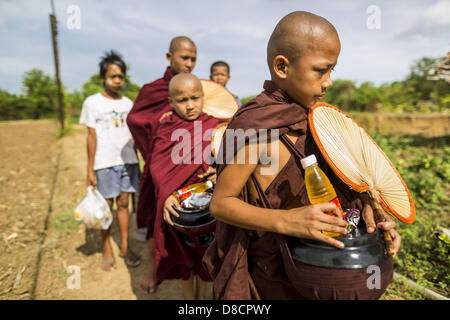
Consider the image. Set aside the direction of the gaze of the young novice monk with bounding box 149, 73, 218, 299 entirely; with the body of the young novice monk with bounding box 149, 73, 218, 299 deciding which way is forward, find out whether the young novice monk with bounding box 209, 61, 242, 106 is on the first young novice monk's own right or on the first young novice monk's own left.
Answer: on the first young novice monk's own left

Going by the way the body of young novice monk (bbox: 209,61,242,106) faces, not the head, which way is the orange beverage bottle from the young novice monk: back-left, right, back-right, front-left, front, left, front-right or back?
front

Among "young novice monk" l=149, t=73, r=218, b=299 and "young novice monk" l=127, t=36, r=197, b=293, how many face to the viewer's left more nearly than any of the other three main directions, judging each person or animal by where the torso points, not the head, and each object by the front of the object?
0

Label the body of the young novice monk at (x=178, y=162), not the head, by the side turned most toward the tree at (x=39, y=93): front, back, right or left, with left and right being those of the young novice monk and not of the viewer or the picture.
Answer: back

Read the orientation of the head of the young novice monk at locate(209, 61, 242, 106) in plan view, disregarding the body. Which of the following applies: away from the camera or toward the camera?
toward the camera

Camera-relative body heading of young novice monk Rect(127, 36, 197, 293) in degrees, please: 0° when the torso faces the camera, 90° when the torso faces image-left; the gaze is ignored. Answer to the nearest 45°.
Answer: approximately 315°

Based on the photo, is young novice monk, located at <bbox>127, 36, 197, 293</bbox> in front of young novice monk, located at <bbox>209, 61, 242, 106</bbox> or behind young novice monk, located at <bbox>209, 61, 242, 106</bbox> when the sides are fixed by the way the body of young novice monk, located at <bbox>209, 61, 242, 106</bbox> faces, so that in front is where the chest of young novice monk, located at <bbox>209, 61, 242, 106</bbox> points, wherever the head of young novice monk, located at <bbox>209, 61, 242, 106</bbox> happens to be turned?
in front

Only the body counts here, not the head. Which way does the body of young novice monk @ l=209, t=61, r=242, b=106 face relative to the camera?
toward the camera

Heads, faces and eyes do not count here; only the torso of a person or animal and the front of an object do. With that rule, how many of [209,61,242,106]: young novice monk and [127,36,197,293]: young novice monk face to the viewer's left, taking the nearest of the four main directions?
0

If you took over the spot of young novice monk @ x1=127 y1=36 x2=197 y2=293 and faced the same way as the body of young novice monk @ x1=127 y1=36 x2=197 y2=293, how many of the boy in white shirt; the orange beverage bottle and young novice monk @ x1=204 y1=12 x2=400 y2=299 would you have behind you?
1

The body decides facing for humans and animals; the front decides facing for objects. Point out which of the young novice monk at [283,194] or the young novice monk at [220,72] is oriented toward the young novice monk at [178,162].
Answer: the young novice monk at [220,72]

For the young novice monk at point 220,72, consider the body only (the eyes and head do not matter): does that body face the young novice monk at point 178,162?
yes

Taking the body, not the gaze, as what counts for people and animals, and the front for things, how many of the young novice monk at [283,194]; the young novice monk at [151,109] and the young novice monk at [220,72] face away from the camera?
0

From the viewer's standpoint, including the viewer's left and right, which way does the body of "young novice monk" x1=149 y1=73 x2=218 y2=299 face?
facing the viewer and to the right of the viewer

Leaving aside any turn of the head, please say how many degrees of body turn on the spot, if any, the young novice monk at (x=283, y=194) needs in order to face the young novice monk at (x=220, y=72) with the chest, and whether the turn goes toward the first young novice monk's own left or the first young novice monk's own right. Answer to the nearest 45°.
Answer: approximately 135° to the first young novice monk's own left
